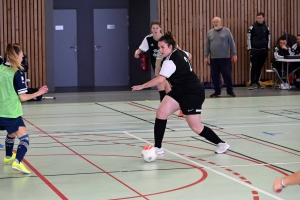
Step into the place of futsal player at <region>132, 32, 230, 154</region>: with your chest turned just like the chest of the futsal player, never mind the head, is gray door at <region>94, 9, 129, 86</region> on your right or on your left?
on your right

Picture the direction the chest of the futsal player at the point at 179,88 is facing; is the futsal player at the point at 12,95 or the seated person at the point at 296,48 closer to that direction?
the futsal player

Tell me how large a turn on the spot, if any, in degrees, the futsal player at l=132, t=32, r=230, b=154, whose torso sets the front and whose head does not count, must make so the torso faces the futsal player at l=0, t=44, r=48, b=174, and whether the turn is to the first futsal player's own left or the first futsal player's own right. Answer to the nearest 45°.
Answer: approximately 45° to the first futsal player's own left

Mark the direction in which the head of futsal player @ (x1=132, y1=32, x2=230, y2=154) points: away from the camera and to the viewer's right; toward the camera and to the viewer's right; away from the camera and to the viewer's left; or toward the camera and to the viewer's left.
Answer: toward the camera and to the viewer's left

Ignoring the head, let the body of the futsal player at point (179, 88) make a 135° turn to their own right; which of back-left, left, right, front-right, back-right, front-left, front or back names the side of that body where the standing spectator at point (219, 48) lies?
front-left

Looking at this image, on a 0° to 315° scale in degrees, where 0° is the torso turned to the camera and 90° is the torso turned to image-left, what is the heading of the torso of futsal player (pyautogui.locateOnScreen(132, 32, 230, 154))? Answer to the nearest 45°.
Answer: approximately 90°

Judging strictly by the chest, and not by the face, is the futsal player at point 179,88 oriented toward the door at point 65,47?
no

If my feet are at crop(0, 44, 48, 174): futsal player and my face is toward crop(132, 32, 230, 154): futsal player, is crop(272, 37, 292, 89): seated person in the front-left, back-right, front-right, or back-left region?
front-left
